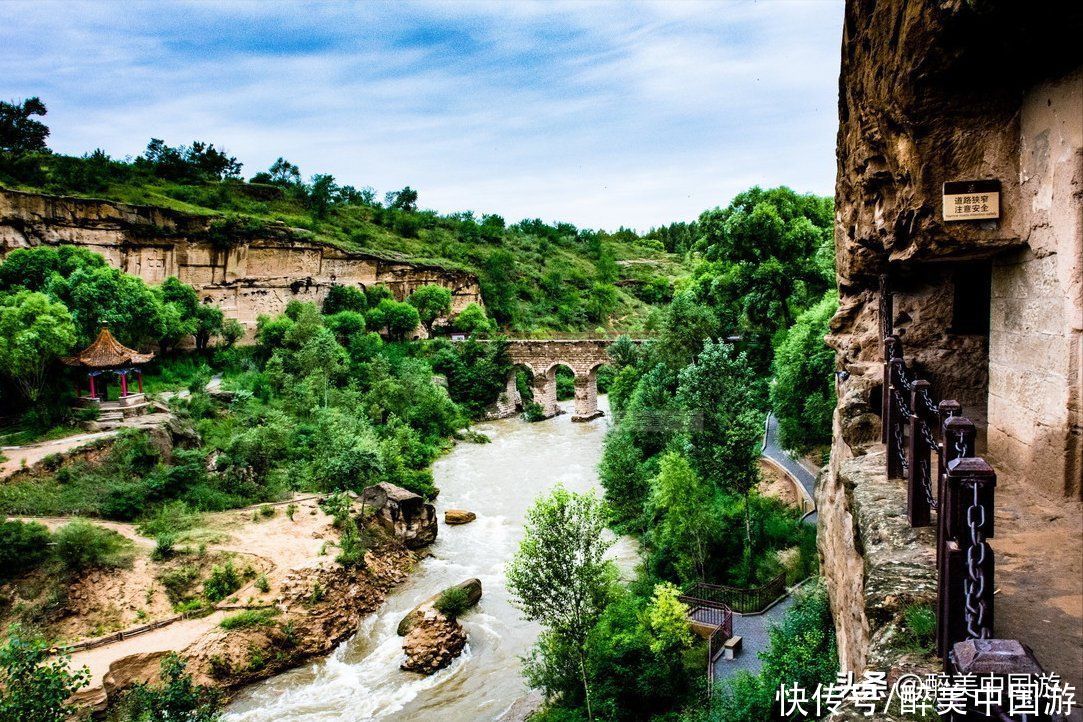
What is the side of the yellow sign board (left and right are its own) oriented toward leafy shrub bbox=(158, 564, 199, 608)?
right

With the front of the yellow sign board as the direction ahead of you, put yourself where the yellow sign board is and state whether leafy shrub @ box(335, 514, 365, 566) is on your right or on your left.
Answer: on your right

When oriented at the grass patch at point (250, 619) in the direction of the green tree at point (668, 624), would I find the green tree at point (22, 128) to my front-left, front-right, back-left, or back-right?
back-left

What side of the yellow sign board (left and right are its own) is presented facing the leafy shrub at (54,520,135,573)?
right

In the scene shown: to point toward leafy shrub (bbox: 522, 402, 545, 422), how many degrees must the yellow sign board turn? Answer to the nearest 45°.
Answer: approximately 135° to its right

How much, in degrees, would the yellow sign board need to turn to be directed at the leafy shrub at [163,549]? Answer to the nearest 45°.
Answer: approximately 90° to its right

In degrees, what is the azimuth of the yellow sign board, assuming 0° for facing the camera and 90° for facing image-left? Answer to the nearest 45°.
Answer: approximately 0°

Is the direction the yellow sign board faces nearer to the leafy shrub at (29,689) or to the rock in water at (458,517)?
the leafy shrub

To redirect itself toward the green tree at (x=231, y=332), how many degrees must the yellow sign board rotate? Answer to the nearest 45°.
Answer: approximately 135° to its right
